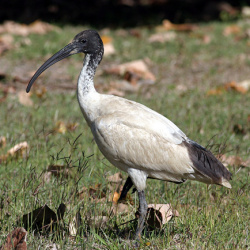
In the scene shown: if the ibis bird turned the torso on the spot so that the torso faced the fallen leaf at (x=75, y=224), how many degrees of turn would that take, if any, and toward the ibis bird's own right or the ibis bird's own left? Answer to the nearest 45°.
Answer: approximately 45° to the ibis bird's own left

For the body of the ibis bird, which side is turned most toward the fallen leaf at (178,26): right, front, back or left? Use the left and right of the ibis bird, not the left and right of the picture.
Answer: right

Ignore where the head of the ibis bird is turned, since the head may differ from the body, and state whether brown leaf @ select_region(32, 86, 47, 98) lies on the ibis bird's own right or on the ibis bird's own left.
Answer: on the ibis bird's own right

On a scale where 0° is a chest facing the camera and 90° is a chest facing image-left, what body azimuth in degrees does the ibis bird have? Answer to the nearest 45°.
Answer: approximately 90°

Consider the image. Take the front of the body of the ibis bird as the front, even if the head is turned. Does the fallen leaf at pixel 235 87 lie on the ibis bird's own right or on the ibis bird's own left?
on the ibis bird's own right

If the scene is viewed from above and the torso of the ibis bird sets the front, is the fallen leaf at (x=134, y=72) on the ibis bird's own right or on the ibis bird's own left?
on the ibis bird's own right

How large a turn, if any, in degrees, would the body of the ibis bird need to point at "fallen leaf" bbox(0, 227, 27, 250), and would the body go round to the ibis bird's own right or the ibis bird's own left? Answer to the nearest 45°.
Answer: approximately 45° to the ibis bird's own left

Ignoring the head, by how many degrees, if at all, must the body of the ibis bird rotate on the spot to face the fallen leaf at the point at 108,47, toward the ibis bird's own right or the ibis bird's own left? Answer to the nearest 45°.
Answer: approximately 90° to the ibis bird's own right

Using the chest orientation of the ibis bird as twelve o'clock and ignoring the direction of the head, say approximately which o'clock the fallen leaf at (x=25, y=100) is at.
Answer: The fallen leaf is roughly at 2 o'clock from the ibis bird.

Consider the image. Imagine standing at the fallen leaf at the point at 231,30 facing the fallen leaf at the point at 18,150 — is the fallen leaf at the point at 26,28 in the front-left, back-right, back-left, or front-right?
front-right
